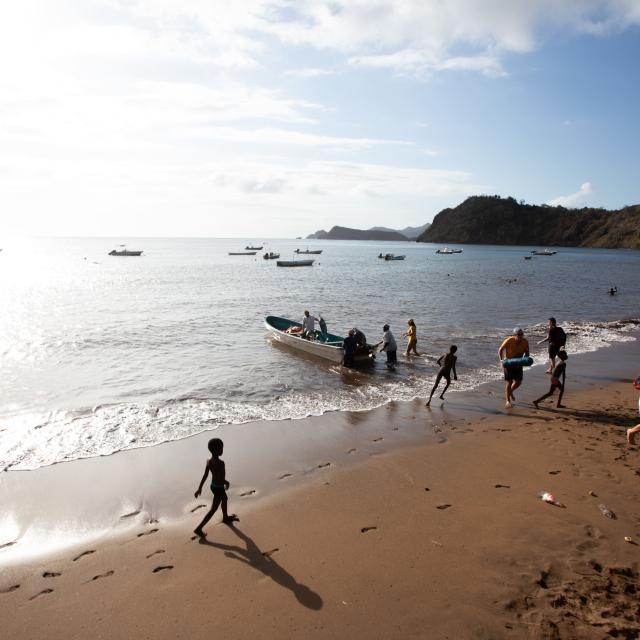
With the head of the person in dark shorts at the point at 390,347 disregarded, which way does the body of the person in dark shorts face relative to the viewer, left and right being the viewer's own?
facing to the left of the viewer

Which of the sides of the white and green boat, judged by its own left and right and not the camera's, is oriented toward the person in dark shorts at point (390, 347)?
back

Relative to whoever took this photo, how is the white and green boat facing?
facing away from the viewer and to the left of the viewer

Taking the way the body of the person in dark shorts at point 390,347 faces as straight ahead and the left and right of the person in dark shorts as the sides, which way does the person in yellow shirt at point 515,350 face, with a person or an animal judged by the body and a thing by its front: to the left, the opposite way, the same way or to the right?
to the left
